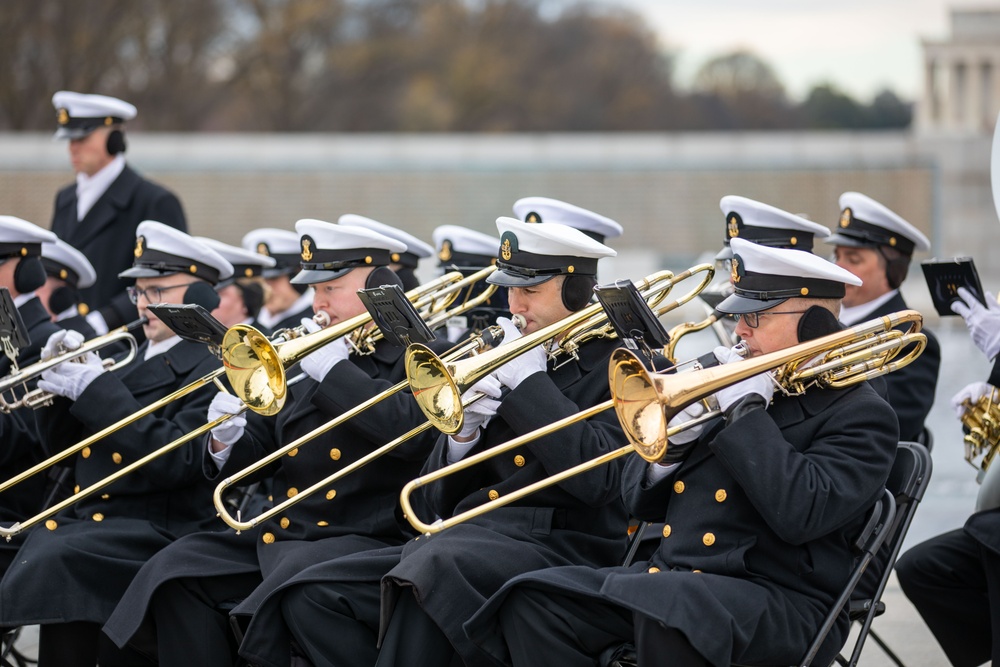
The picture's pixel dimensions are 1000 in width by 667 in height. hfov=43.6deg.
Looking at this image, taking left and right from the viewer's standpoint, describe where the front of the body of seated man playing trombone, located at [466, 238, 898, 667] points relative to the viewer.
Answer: facing the viewer and to the left of the viewer

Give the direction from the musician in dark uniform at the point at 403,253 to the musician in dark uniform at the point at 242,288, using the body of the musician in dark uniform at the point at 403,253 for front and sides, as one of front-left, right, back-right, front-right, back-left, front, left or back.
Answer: front-right

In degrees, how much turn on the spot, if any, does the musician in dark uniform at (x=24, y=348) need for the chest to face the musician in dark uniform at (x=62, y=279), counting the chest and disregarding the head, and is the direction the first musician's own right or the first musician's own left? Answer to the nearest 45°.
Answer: approximately 90° to the first musician's own right

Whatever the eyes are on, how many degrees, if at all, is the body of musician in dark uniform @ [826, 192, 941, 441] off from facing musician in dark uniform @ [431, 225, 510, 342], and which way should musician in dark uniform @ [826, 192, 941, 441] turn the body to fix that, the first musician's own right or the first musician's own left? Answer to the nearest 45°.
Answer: approximately 45° to the first musician's own right

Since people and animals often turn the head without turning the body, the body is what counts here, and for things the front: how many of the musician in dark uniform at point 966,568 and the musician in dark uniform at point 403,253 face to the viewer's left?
2

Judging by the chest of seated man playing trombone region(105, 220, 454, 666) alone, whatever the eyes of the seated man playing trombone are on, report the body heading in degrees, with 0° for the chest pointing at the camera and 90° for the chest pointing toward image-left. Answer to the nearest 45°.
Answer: approximately 45°

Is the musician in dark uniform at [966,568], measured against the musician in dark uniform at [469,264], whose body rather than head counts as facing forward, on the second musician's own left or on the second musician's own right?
on the second musician's own left

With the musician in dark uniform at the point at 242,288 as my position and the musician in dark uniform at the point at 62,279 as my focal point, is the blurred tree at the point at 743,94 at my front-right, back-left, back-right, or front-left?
back-right

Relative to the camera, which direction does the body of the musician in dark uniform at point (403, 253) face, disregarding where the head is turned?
to the viewer's left

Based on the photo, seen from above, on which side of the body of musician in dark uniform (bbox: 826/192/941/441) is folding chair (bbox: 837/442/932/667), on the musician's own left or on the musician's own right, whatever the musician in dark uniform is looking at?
on the musician's own left

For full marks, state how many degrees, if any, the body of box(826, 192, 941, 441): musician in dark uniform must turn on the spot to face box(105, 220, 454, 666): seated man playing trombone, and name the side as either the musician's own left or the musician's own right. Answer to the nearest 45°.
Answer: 0° — they already face them

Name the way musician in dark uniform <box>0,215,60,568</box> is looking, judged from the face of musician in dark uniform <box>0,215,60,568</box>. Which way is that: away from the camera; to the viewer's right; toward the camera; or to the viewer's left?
to the viewer's left

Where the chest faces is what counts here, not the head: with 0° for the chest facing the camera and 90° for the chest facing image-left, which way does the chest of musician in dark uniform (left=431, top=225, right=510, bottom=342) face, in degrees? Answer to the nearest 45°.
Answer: approximately 45°

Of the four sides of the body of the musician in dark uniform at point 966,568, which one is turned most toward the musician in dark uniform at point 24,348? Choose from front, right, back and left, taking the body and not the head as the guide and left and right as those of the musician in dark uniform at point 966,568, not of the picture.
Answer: front

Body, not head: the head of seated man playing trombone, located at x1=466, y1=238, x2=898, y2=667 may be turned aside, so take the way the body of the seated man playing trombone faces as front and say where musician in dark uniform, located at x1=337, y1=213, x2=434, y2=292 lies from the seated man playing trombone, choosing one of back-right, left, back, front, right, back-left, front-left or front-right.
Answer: right
